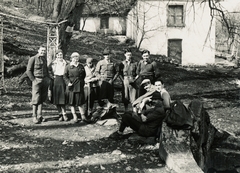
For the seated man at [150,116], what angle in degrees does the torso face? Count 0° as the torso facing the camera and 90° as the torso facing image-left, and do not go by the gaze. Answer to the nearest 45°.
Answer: approximately 90°

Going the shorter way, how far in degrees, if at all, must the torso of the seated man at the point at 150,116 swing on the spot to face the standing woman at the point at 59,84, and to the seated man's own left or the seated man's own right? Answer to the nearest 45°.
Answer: approximately 45° to the seated man's own right

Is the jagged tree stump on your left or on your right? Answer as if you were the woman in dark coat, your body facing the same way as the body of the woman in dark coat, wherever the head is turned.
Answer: on your left

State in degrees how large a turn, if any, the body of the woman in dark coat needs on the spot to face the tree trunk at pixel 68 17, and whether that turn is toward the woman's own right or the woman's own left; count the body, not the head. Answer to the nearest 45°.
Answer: approximately 180°

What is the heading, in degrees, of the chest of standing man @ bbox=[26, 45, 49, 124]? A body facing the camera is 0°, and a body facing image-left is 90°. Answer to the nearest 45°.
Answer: approximately 315°

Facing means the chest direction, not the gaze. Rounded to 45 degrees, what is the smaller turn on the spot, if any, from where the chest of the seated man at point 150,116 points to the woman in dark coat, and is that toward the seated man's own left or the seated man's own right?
approximately 45° to the seated man's own right

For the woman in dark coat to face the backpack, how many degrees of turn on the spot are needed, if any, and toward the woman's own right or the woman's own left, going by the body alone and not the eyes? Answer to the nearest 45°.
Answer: approximately 45° to the woman's own left

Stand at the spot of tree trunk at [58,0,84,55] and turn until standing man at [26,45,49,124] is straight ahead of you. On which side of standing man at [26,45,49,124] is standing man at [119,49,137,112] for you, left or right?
left

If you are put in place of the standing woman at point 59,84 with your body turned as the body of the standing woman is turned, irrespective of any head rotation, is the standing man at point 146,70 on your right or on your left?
on your left

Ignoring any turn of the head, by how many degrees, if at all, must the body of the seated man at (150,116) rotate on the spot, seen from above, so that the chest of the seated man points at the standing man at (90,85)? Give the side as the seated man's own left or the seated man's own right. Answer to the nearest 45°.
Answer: approximately 45° to the seated man's own right

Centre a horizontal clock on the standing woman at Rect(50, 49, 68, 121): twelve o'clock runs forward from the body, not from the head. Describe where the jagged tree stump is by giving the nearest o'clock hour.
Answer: The jagged tree stump is roughly at 10 o'clock from the standing woman.

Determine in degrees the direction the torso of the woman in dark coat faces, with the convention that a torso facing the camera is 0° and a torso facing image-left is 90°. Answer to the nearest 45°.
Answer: approximately 0°

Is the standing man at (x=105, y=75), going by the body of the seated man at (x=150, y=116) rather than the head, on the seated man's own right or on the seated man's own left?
on the seated man's own right
